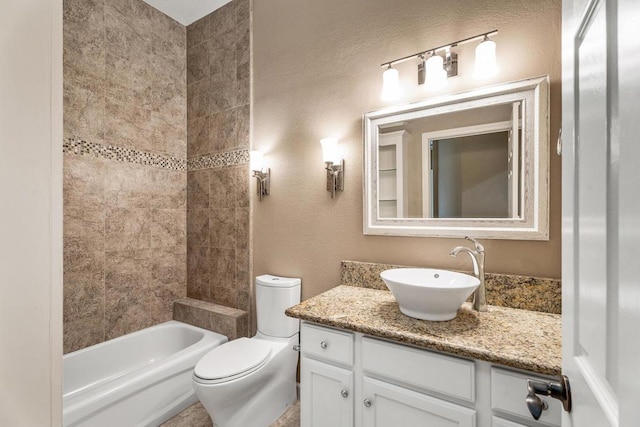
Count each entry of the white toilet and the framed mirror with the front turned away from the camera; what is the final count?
0

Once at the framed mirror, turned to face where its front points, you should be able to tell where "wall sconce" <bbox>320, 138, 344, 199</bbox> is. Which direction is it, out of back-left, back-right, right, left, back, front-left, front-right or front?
front-right

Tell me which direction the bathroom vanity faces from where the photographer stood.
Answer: facing the viewer and to the left of the viewer

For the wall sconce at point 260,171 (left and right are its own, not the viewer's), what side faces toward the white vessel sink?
left

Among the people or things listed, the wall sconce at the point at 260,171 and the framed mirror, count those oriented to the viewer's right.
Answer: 0

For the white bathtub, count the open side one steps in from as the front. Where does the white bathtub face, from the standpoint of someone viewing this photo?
facing the viewer and to the right of the viewer

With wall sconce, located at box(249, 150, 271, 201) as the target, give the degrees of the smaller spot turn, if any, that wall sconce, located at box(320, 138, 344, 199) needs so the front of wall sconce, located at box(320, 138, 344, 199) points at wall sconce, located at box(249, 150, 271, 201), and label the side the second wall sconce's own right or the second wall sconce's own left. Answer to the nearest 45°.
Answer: approximately 90° to the second wall sconce's own right

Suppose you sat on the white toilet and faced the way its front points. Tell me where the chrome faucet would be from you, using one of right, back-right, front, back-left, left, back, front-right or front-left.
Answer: left
